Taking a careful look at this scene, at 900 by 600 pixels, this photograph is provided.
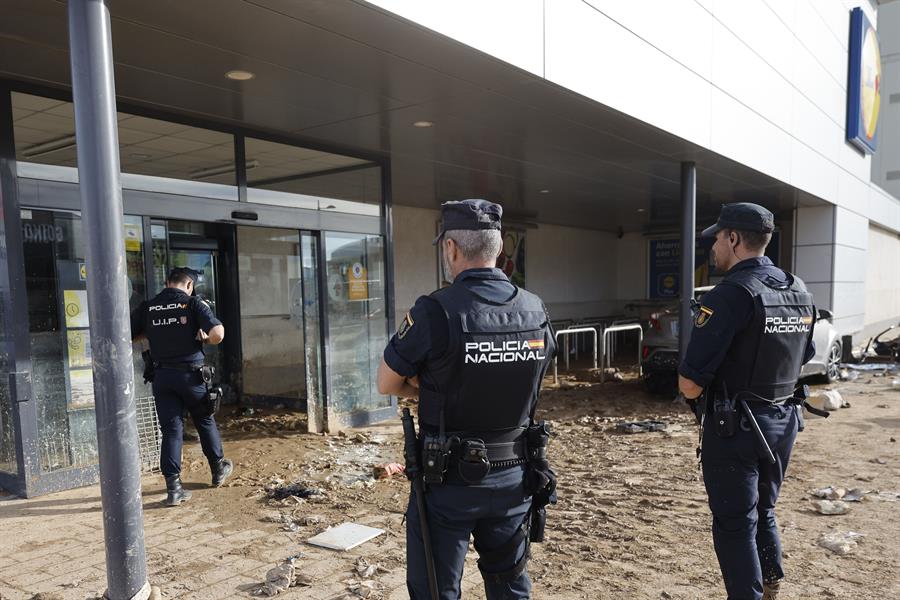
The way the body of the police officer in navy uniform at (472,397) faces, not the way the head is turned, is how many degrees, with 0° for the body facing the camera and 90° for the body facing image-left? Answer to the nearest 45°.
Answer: approximately 135°

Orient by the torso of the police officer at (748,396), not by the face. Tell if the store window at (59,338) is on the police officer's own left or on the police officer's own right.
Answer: on the police officer's own left

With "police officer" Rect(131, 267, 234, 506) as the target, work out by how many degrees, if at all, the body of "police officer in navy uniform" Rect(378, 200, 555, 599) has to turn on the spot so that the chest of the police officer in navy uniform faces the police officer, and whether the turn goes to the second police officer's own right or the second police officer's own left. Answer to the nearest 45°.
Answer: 0° — they already face them

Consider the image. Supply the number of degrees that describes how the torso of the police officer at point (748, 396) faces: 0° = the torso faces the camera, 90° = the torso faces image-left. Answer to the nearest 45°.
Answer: approximately 135°

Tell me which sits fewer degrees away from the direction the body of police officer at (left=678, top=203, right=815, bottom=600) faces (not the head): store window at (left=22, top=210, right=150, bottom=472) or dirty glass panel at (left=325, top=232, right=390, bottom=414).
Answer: the dirty glass panel
